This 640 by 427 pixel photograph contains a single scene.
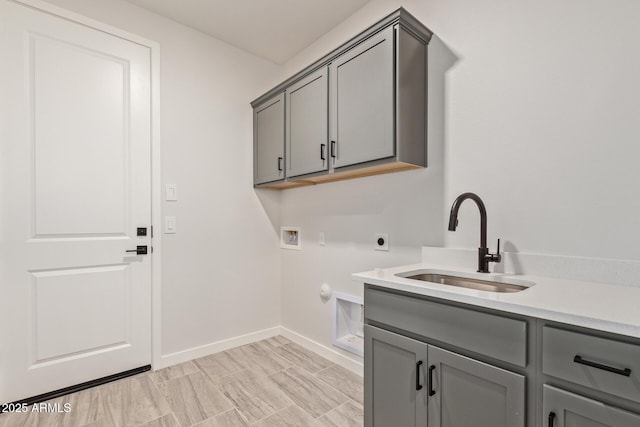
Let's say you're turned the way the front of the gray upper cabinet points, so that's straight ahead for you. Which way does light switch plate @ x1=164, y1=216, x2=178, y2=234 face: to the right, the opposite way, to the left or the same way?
to the left

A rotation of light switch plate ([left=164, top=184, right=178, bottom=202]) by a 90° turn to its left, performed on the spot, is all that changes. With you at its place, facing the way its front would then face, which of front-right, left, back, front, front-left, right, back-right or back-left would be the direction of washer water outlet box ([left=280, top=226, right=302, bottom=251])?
front

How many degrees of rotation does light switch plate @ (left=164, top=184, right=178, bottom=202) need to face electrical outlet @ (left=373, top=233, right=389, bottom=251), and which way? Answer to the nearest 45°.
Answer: approximately 45° to its left

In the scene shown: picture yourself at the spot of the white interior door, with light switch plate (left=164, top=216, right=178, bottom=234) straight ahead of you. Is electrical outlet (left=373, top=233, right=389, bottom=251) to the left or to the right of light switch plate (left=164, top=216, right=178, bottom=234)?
right

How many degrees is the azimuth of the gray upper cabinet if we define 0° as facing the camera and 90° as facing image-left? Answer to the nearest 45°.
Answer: approximately 45°

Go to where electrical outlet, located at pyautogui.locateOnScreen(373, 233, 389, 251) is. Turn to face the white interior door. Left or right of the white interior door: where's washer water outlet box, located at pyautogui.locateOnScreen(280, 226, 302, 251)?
right

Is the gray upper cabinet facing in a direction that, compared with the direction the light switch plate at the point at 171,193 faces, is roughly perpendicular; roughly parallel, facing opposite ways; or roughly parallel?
roughly perpendicular

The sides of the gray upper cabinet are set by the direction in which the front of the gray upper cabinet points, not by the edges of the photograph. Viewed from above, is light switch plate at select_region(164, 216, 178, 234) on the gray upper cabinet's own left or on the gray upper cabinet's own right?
on the gray upper cabinet's own right

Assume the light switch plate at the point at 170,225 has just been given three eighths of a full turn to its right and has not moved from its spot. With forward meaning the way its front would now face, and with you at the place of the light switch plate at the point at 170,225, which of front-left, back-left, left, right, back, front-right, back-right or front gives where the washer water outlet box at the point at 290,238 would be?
back-right

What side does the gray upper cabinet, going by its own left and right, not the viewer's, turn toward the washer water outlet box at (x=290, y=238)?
right
